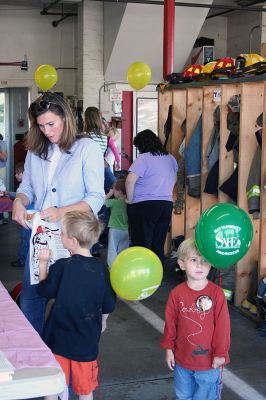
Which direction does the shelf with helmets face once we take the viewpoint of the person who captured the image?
facing the viewer and to the left of the viewer

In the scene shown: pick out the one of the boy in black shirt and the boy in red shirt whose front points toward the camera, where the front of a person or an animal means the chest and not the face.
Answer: the boy in red shirt

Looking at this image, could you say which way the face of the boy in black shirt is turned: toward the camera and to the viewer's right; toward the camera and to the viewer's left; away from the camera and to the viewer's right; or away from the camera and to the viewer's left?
away from the camera and to the viewer's left

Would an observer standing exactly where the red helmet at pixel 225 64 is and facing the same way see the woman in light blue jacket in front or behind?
in front

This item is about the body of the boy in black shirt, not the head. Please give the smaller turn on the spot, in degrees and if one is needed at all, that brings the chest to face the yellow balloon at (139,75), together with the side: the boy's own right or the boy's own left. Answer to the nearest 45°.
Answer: approximately 45° to the boy's own right

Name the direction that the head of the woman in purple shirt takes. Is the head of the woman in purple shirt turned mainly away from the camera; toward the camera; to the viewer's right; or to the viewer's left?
away from the camera

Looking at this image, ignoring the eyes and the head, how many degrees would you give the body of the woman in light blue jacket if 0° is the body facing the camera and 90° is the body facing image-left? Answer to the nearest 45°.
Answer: approximately 45°

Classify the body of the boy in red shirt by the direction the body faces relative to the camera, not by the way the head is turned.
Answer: toward the camera

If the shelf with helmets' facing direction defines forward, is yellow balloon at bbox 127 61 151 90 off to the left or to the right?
on its right

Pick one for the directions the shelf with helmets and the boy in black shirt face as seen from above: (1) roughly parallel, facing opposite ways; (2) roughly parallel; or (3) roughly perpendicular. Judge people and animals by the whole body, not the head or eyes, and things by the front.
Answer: roughly perpendicular

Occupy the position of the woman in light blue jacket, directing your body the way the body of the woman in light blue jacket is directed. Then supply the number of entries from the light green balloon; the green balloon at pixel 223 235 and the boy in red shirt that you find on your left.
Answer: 3

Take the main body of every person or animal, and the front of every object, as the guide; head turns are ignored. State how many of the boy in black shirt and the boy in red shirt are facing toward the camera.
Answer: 1
